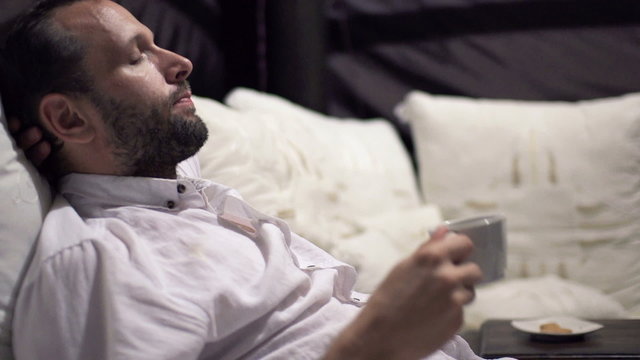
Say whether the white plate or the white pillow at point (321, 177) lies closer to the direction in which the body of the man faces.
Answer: the white plate

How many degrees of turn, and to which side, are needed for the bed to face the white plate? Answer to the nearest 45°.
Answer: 0° — it already faces it

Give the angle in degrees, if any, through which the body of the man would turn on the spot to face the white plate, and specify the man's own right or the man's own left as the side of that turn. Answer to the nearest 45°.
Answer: approximately 45° to the man's own left

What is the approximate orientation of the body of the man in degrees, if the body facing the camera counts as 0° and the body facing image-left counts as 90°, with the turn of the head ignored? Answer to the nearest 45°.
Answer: approximately 270°

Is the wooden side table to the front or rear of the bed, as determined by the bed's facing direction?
to the front
